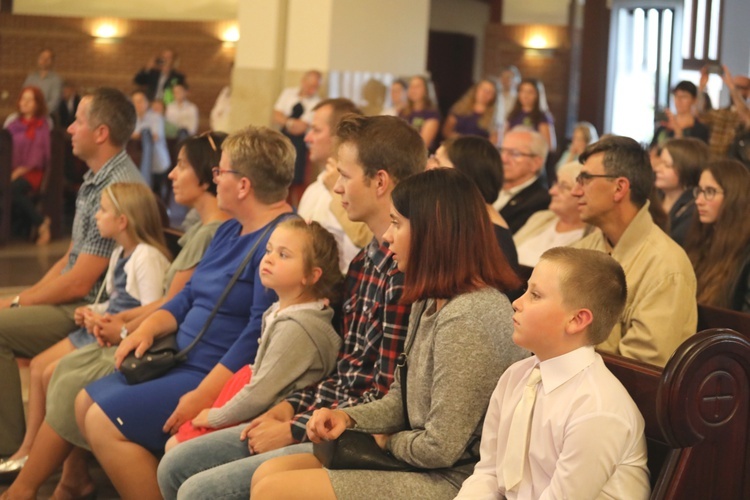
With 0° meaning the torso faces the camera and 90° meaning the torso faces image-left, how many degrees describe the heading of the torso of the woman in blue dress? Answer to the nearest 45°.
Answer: approximately 90°

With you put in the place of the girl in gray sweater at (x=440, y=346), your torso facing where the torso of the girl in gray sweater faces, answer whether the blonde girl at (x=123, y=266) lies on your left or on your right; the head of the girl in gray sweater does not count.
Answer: on your right

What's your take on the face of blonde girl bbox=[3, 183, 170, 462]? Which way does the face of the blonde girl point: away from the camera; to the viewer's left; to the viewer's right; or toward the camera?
to the viewer's left

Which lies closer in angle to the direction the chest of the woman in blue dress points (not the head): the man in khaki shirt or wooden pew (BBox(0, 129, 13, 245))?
the wooden pew

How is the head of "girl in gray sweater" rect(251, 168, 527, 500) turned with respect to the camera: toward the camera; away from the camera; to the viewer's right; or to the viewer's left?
to the viewer's left

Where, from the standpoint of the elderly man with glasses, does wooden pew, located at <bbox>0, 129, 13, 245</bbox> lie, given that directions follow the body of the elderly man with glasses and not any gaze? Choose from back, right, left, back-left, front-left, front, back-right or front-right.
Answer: right

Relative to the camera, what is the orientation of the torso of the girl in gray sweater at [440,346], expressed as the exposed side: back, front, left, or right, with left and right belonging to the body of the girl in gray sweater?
left

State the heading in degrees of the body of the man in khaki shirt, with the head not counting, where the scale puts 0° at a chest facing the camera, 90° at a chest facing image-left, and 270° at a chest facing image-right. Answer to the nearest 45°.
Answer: approximately 90°

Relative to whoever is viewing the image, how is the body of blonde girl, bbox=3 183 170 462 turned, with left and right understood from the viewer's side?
facing to the left of the viewer

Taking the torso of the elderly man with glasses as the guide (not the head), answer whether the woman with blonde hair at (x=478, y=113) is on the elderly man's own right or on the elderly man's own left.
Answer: on the elderly man's own right

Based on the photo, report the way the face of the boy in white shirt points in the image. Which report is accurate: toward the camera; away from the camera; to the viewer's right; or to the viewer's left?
to the viewer's left
